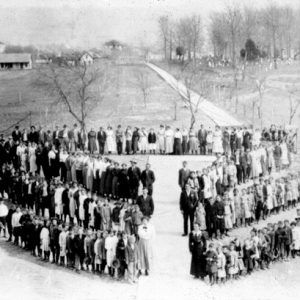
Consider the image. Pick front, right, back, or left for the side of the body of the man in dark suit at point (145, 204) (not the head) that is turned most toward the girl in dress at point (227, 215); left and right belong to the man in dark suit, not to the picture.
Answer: left

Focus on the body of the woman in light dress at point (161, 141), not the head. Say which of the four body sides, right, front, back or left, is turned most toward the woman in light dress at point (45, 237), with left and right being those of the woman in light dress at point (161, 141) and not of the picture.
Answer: front

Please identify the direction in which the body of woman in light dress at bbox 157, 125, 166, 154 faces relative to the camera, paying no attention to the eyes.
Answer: toward the camera

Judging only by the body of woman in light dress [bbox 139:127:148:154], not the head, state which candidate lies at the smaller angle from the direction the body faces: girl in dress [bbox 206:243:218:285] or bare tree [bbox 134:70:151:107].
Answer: the girl in dress

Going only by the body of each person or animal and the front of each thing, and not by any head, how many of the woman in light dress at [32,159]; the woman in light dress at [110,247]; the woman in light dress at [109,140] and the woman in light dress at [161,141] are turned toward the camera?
4

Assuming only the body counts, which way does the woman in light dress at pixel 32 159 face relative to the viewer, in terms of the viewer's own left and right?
facing the viewer

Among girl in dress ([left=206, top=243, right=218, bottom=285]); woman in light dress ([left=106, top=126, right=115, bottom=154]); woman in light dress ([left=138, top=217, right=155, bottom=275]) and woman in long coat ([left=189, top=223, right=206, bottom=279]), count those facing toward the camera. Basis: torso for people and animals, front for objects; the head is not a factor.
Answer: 4

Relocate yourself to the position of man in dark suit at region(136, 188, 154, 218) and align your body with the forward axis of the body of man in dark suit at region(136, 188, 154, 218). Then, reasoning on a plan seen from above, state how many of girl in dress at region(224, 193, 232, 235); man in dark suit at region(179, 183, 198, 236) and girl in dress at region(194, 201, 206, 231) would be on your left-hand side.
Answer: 3

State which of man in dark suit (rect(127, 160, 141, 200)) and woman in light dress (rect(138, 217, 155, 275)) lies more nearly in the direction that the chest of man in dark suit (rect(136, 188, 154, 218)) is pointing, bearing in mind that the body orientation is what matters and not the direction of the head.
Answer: the woman in light dress

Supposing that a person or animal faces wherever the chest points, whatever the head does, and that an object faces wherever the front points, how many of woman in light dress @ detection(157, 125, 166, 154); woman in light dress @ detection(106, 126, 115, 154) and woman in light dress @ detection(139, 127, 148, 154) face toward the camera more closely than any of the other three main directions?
3

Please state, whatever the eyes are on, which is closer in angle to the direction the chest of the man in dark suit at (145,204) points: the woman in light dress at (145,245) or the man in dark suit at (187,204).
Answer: the woman in light dress

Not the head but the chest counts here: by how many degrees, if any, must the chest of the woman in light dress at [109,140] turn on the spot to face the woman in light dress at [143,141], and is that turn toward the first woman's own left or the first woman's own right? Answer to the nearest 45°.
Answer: approximately 90° to the first woman's own left

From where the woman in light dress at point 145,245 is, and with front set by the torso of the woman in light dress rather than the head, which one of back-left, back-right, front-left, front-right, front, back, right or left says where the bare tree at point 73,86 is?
back
